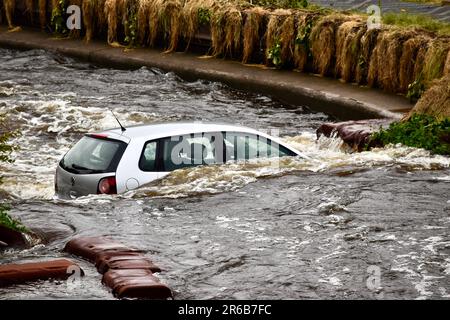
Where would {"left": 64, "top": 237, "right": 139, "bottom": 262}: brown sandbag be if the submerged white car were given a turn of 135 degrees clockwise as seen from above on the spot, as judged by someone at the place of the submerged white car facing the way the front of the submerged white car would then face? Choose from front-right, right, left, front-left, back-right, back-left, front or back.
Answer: front

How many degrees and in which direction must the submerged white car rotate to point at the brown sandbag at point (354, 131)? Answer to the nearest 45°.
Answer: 0° — it already faces it

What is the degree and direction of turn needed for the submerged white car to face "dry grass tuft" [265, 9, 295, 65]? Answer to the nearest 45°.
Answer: approximately 45° to its left

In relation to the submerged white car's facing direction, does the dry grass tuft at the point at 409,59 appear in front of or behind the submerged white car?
in front

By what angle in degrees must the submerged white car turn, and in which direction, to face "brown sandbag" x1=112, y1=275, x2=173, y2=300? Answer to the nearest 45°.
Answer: approximately 135° to its right

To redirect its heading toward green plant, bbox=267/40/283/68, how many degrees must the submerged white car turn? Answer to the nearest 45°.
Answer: approximately 45° to its left

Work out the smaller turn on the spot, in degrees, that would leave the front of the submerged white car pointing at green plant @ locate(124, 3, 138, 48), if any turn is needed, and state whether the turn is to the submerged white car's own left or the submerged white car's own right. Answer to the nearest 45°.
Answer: approximately 45° to the submerged white car's own left

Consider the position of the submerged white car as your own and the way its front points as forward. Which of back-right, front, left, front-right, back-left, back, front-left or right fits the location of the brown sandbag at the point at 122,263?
back-right

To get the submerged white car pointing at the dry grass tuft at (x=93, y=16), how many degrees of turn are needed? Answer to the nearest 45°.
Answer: approximately 45° to its left

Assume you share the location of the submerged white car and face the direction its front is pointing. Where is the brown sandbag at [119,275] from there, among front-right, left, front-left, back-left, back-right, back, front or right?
back-right

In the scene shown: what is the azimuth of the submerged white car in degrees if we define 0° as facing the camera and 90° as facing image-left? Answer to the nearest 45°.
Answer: approximately 225°
